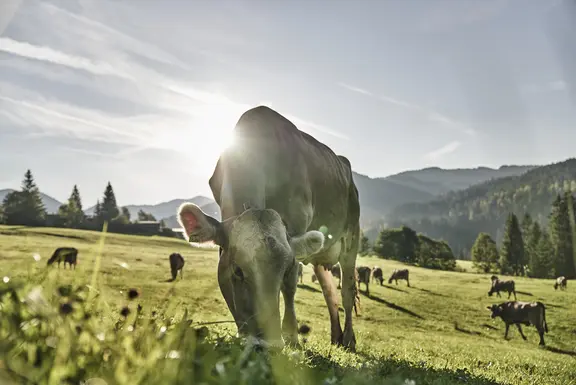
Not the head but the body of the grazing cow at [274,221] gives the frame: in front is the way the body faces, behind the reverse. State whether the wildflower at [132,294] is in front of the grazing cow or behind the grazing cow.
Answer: in front

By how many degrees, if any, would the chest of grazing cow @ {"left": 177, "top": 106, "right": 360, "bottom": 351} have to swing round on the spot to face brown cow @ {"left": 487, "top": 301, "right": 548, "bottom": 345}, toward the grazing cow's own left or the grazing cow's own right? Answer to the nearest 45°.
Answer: approximately 180°

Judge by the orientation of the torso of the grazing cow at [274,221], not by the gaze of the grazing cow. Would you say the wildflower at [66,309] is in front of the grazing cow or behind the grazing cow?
in front

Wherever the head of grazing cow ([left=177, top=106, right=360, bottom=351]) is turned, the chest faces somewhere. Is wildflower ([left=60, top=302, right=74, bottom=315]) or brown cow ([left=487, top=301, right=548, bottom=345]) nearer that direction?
the wildflower

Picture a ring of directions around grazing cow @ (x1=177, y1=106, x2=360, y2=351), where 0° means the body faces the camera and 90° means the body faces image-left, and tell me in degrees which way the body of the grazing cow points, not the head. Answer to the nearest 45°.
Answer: approximately 45°

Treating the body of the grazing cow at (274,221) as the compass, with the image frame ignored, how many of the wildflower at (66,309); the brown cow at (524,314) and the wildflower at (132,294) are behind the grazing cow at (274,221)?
1

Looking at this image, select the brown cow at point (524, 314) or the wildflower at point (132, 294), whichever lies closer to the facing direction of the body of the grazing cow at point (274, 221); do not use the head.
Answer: the wildflower
